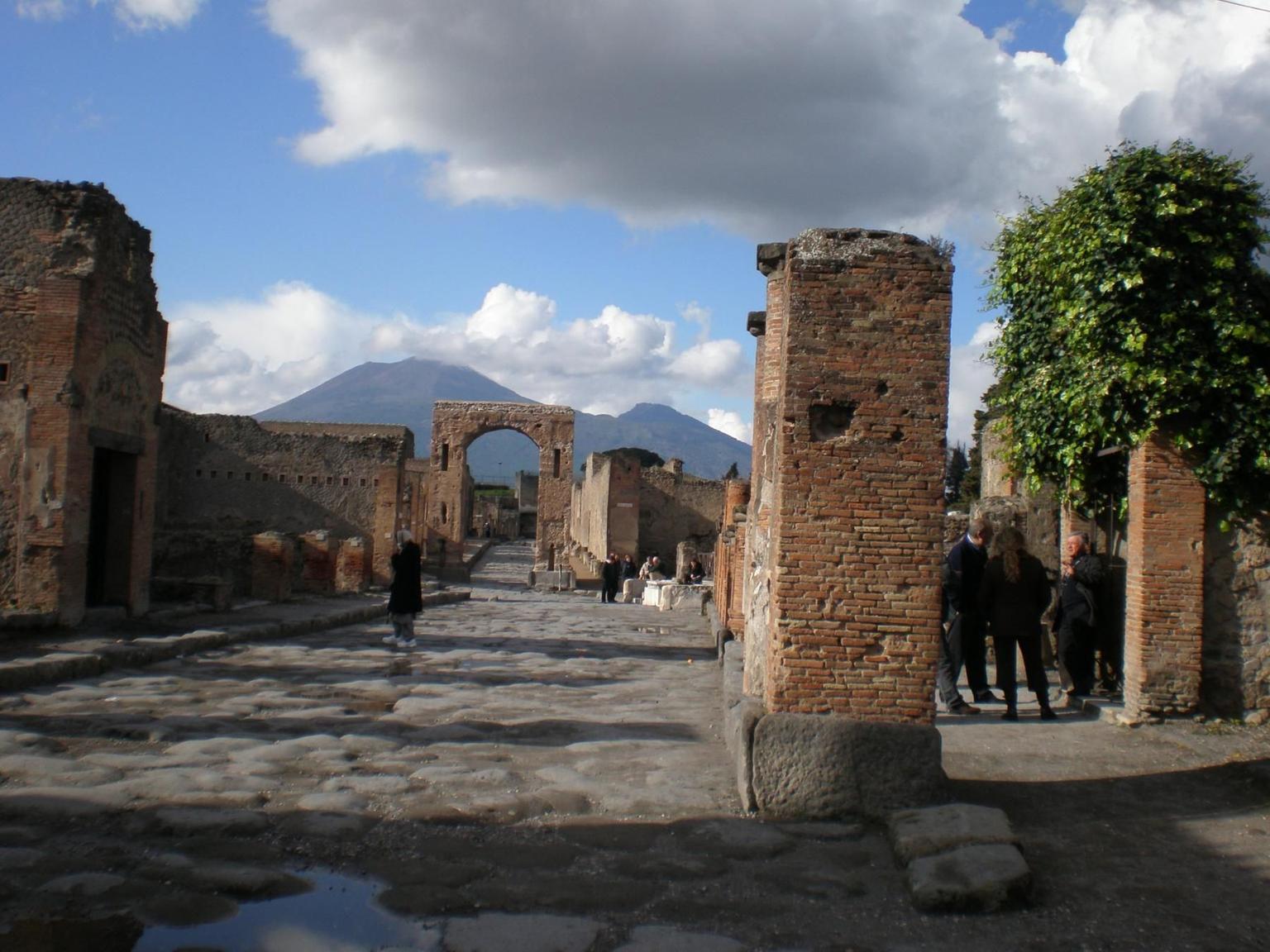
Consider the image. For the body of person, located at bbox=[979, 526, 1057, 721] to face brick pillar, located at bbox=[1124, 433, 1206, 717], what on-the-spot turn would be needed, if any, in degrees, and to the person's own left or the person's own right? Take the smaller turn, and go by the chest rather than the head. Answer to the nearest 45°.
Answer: approximately 90° to the person's own right

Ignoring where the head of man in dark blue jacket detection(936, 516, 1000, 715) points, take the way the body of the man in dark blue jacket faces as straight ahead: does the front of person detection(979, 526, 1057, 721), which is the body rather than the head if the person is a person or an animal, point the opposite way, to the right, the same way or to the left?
to the left

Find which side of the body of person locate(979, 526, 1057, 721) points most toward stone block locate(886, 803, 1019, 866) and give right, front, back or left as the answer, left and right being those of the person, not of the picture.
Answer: back

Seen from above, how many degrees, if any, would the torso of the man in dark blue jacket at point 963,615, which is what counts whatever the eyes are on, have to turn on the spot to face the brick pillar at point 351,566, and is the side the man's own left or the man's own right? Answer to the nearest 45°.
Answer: approximately 135° to the man's own left

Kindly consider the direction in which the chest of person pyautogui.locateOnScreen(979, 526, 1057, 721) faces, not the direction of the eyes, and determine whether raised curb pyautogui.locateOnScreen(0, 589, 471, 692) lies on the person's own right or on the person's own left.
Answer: on the person's own left

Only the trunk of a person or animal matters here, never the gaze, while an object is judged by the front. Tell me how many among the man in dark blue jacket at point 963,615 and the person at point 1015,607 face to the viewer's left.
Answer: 0

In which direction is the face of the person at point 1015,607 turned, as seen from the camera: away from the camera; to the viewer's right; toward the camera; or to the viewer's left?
away from the camera

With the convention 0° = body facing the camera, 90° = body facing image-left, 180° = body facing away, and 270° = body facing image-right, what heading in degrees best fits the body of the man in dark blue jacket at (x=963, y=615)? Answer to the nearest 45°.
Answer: approximately 270°

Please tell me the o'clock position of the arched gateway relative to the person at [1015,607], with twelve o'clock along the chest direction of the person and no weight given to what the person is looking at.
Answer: The arched gateway is roughly at 11 o'clock from the person.

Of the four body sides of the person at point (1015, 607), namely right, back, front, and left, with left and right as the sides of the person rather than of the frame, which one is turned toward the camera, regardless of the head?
back
